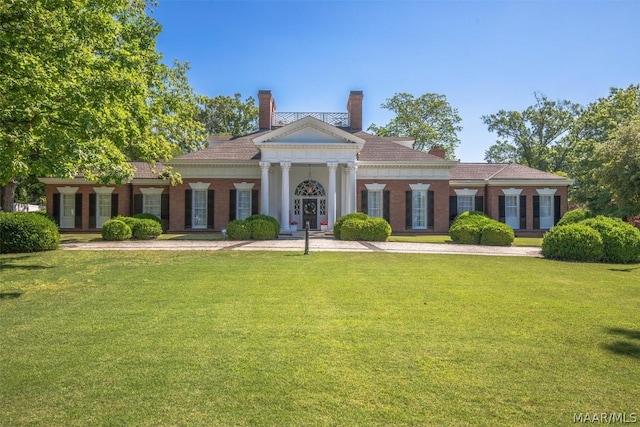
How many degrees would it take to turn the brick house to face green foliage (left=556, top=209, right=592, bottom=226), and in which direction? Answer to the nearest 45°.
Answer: approximately 45° to its left

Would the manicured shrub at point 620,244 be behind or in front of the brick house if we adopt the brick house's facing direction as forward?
in front

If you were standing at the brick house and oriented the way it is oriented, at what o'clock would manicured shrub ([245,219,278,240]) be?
The manicured shrub is roughly at 1 o'clock from the brick house.

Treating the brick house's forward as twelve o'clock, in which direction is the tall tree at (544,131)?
The tall tree is roughly at 8 o'clock from the brick house.

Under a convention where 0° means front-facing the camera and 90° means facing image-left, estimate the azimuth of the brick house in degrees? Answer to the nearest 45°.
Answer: approximately 0°

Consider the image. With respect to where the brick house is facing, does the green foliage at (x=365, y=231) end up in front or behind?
in front

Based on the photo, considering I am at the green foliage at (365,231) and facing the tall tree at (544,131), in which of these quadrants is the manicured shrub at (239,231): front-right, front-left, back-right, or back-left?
back-left

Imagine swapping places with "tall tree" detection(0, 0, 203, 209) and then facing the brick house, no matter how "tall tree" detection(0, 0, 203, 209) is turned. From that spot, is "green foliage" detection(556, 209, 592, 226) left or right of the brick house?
right
